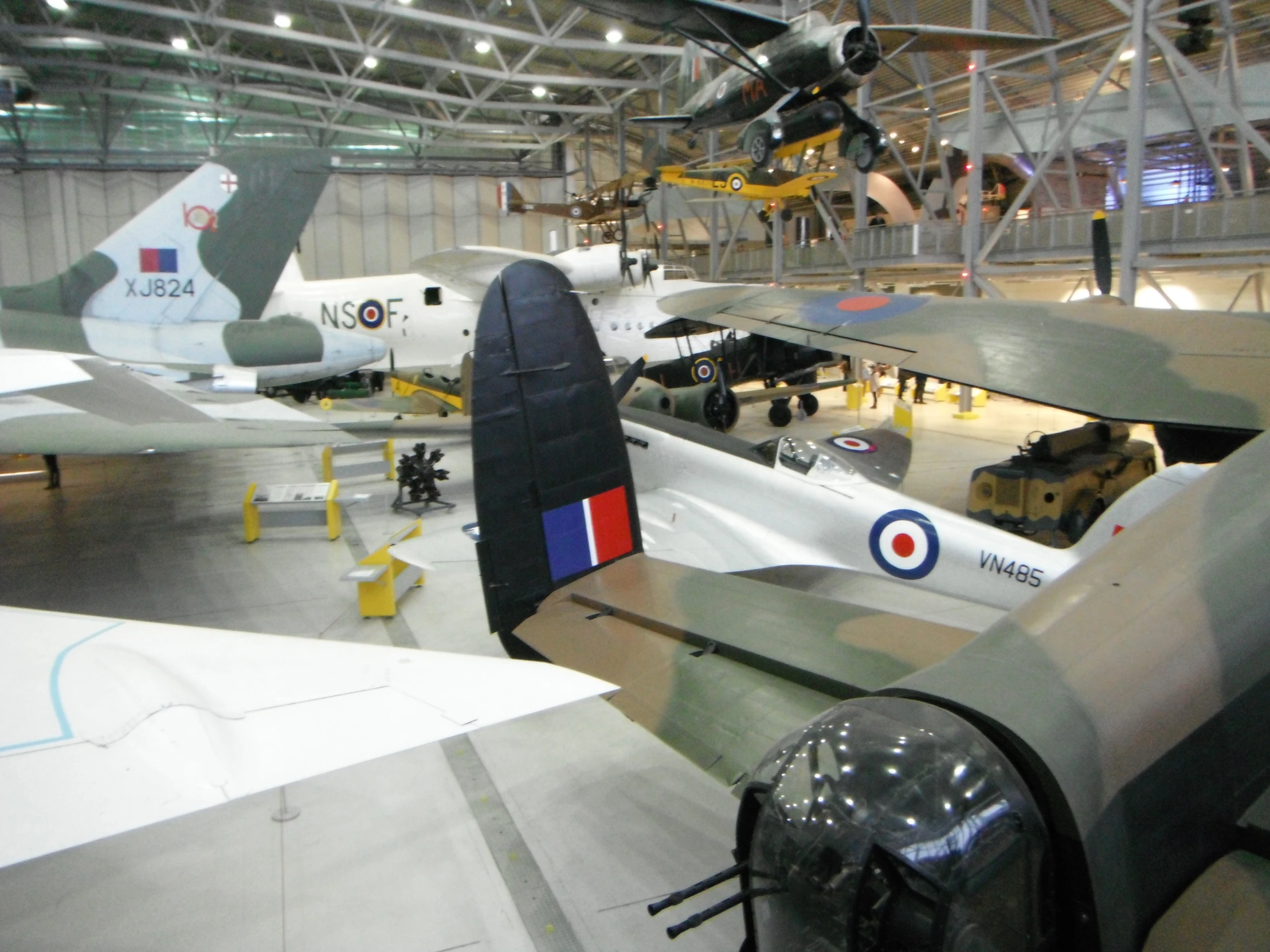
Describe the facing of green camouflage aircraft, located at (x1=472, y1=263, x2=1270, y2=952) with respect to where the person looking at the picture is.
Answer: facing away from the viewer and to the right of the viewer

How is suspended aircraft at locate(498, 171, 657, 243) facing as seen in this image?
to the viewer's right

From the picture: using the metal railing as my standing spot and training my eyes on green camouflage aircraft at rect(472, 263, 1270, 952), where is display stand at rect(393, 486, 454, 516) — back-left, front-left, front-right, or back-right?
front-right

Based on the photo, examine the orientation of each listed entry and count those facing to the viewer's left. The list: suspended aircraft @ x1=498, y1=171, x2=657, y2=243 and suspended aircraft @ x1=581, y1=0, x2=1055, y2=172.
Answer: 0

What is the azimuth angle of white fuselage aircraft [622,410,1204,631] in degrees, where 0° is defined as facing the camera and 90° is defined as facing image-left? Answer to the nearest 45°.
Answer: approximately 135°

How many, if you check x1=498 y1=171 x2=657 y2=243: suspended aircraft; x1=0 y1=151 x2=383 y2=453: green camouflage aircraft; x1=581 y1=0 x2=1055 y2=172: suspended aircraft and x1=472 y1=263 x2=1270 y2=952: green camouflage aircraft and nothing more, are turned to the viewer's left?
1

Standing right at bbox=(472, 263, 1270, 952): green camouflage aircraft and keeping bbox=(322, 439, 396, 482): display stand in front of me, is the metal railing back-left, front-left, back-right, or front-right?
front-right

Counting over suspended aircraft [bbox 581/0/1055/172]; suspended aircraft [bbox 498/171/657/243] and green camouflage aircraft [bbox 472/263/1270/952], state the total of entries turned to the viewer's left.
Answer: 0

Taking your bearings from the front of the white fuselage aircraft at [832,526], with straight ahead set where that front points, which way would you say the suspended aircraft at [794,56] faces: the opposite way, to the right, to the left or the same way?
the opposite way

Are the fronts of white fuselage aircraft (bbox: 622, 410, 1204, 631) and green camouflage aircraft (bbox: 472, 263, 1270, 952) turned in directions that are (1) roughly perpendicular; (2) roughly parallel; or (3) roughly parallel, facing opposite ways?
roughly perpendicular

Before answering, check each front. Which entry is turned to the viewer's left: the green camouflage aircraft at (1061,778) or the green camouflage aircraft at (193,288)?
the green camouflage aircraft at (193,288)

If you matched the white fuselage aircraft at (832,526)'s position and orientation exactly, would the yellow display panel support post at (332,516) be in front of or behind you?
in front

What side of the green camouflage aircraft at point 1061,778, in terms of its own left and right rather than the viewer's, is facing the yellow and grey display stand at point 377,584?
left

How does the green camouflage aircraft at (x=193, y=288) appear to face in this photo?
to the viewer's left

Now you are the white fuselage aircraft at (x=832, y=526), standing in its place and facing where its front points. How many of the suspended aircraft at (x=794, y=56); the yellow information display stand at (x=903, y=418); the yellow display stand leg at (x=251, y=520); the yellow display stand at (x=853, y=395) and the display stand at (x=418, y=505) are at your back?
0

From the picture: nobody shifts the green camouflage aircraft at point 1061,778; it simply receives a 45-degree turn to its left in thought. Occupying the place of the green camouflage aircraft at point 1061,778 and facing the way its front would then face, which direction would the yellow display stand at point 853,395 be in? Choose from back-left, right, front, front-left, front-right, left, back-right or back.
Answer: front
